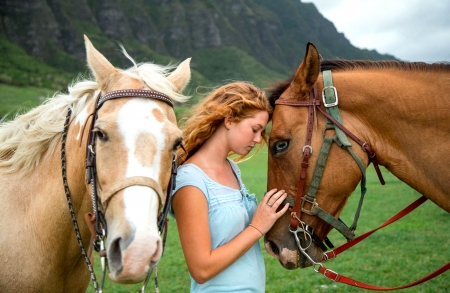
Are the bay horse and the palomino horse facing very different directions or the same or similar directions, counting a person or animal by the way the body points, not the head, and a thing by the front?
very different directions

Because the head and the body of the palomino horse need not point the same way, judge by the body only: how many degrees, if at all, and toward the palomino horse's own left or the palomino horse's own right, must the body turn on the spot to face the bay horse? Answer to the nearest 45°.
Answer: approximately 45° to the palomino horse's own left

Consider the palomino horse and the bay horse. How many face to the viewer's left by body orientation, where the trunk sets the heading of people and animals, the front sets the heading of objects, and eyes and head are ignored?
1

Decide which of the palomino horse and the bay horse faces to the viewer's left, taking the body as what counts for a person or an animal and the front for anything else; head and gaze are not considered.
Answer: the bay horse

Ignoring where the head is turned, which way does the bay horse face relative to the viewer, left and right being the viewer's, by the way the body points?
facing to the left of the viewer

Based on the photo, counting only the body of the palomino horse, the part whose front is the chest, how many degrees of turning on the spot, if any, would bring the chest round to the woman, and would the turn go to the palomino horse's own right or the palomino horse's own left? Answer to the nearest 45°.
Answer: approximately 45° to the palomino horse's own left
